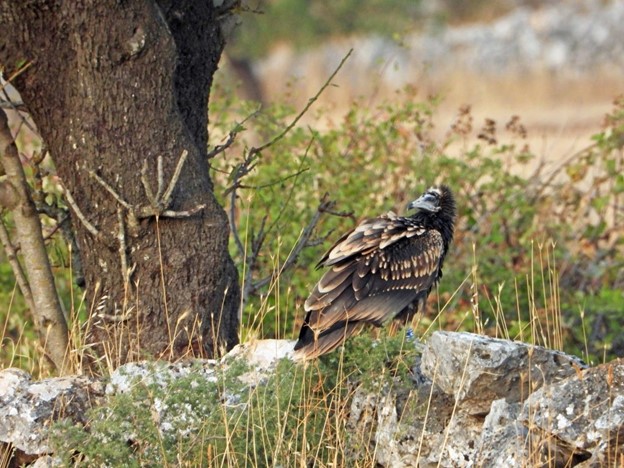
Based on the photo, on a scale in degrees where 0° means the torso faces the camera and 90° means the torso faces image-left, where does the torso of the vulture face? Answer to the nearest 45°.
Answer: approximately 225°

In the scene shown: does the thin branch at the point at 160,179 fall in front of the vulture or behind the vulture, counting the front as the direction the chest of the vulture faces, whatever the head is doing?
behind

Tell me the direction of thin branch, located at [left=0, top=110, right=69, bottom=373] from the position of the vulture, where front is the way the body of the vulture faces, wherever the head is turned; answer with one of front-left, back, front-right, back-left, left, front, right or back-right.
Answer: back-left

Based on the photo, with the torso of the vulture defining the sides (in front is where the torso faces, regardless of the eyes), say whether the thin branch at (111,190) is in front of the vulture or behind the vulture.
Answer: behind

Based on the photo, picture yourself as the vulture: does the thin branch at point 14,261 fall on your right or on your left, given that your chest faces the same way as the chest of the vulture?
on your left

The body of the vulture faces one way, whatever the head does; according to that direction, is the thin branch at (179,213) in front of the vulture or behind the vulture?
behind
